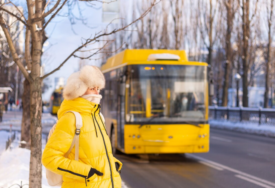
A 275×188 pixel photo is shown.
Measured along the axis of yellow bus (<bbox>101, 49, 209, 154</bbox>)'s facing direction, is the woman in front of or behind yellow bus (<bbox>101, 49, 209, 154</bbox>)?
in front

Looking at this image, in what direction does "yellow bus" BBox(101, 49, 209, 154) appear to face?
toward the camera

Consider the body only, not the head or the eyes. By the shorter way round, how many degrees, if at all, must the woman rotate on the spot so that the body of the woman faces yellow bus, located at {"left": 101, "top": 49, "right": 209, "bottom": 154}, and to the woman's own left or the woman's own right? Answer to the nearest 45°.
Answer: approximately 135° to the woman's own left

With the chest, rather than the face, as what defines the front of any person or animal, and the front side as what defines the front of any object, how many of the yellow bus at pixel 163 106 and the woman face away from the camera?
0

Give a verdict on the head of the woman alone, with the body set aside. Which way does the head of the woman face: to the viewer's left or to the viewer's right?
to the viewer's right

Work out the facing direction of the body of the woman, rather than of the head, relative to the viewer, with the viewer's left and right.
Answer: facing the viewer and to the right of the viewer
